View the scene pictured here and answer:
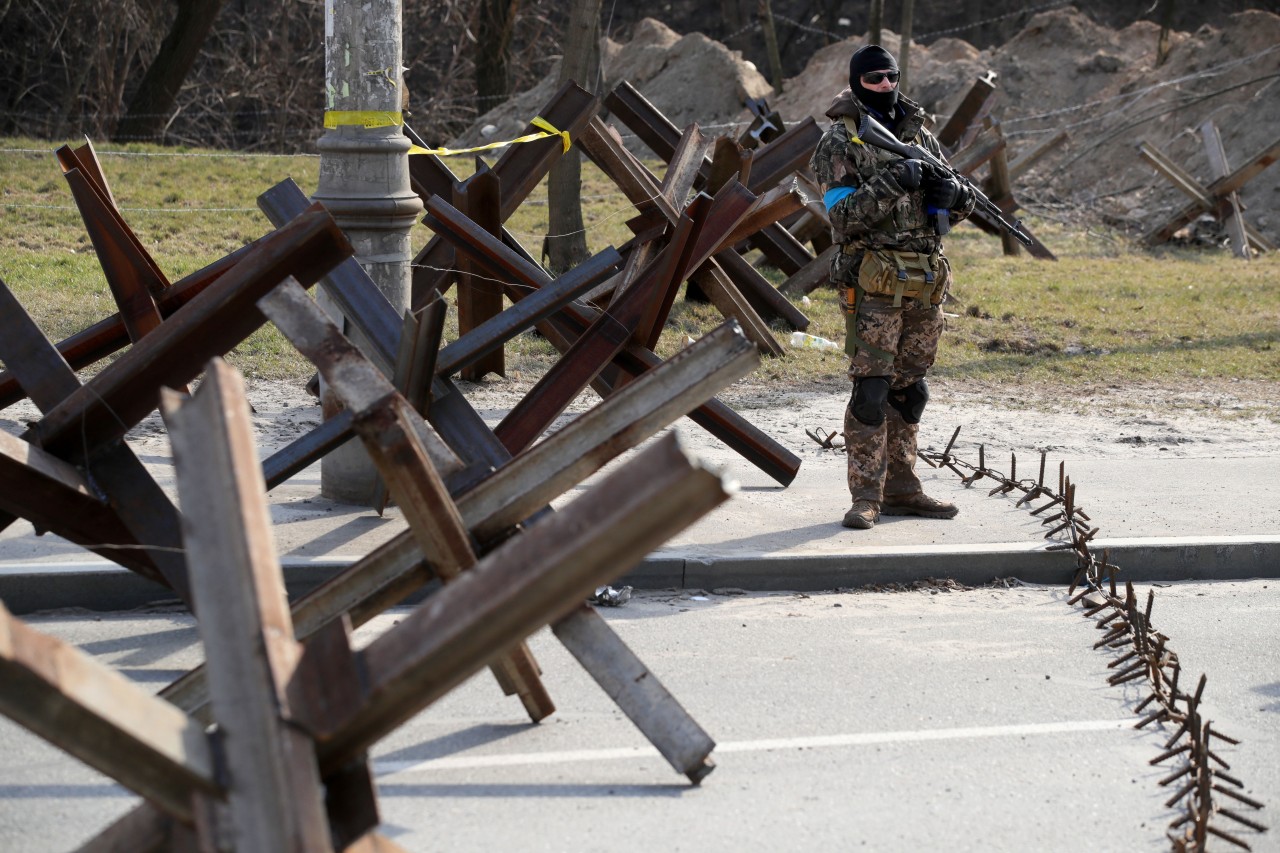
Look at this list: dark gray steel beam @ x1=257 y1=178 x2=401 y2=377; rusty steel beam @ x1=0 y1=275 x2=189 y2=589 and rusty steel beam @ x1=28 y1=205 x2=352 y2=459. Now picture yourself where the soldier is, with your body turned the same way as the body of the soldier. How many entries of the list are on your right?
3

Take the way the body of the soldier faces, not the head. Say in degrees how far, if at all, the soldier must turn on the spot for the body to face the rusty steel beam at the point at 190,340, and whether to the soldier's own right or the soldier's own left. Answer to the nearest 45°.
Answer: approximately 90° to the soldier's own right

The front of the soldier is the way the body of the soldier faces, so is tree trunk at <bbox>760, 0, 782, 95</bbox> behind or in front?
behind

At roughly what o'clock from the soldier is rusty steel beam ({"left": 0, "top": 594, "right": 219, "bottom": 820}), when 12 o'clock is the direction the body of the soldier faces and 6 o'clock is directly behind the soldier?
The rusty steel beam is roughly at 2 o'clock from the soldier.

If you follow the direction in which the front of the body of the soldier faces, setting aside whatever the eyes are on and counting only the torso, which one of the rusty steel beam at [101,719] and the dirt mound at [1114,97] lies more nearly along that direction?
the rusty steel beam

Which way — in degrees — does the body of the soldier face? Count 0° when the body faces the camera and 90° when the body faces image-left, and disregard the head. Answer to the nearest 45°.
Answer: approximately 315°

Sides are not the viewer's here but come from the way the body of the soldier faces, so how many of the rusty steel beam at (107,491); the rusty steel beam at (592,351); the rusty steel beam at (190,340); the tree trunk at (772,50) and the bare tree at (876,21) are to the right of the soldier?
3

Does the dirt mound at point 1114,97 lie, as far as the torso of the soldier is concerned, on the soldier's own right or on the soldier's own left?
on the soldier's own left

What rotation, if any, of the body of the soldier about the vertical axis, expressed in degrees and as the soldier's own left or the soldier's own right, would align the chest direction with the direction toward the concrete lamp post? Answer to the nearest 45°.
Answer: approximately 135° to the soldier's own right
